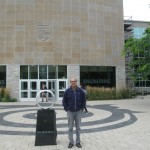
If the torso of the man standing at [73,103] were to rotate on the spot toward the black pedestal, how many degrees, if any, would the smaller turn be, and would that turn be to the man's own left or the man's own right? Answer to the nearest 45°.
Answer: approximately 90° to the man's own right

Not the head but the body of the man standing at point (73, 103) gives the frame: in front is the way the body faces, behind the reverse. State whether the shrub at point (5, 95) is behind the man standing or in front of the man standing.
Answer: behind

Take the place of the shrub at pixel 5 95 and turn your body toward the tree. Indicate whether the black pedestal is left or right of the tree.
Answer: right

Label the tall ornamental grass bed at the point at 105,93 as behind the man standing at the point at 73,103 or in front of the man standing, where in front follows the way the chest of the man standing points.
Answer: behind

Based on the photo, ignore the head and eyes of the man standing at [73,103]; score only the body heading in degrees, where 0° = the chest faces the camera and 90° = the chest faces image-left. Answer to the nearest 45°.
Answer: approximately 0°
